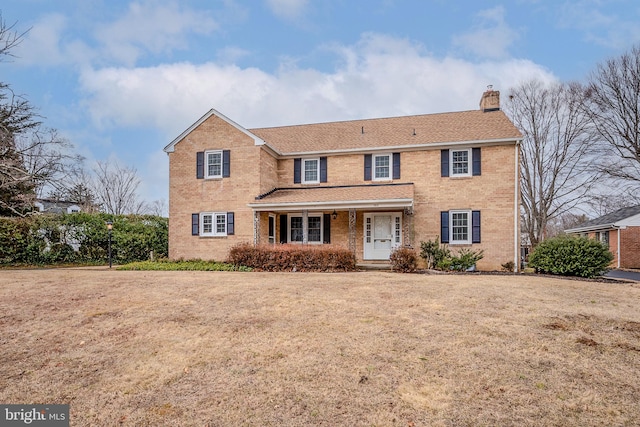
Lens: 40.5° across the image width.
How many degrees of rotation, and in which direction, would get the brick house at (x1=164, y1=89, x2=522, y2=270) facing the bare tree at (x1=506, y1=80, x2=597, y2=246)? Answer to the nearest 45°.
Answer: approximately 135° to its left

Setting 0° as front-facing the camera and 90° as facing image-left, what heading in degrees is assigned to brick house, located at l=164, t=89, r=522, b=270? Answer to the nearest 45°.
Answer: approximately 0°

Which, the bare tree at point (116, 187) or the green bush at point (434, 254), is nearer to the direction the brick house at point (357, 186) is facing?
the green bush

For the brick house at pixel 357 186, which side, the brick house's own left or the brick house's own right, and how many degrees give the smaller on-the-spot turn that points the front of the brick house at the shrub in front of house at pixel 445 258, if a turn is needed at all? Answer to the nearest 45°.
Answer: approximately 45° to the brick house's own left

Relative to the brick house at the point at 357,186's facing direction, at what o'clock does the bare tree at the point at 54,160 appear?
The bare tree is roughly at 3 o'clock from the brick house.

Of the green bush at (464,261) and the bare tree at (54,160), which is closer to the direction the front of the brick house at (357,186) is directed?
the green bush

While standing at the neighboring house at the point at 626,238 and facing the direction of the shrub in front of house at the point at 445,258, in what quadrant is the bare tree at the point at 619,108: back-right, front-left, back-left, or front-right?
back-right
